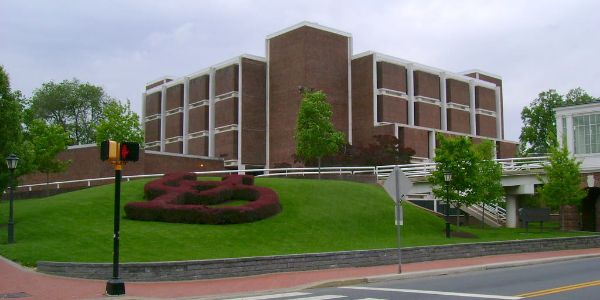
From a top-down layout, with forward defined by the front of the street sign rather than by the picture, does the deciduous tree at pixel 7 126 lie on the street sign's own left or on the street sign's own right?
on the street sign's own left

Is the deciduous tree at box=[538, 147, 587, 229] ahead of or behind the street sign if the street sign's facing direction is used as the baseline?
ahead

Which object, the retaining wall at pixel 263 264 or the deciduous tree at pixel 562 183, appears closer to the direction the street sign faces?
the deciduous tree

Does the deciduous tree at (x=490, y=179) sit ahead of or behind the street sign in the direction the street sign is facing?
ahead
